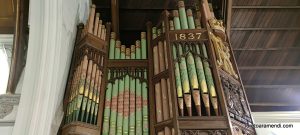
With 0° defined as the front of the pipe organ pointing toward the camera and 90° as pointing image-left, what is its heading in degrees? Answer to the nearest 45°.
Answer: approximately 0°
